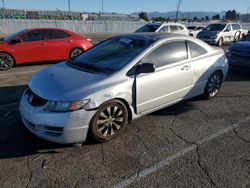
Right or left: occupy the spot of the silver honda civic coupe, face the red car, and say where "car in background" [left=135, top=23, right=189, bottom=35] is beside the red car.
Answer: right

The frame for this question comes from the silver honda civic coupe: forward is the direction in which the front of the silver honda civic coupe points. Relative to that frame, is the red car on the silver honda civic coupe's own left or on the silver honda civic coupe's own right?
on the silver honda civic coupe's own right

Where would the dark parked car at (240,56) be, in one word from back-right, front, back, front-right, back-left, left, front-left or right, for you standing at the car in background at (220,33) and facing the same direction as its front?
front-left

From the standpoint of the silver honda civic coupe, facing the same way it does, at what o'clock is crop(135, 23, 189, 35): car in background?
The car in background is roughly at 5 o'clock from the silver honda civic coupe.

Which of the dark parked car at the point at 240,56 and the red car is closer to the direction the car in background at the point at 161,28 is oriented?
the red car

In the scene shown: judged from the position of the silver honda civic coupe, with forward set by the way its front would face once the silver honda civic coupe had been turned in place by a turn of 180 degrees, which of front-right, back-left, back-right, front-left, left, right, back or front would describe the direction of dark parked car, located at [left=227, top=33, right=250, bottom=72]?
front

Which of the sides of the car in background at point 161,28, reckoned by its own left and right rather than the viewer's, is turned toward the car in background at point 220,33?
back

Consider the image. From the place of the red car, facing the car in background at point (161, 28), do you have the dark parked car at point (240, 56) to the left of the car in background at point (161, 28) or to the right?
right

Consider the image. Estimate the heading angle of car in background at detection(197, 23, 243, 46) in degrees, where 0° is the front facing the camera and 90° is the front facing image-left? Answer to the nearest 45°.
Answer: approximately 45°

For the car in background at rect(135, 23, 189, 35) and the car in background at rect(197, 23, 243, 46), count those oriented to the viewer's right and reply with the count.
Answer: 0

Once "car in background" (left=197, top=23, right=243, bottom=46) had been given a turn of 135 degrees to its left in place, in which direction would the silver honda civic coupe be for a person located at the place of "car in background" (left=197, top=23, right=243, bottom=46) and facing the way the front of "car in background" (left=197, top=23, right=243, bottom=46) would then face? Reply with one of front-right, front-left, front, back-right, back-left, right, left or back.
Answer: right
